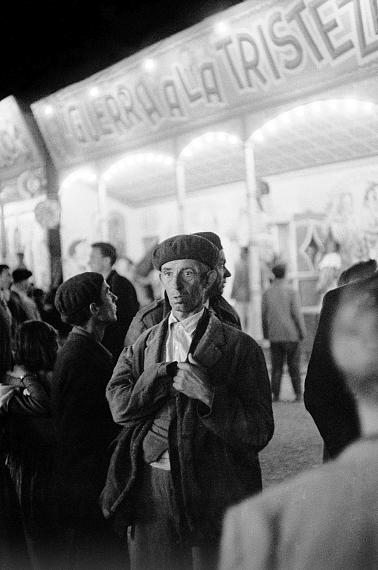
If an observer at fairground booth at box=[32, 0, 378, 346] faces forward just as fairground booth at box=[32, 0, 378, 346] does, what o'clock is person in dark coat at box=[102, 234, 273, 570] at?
The person in dark coat is roughly at 11 o'clock from the fairground booth.

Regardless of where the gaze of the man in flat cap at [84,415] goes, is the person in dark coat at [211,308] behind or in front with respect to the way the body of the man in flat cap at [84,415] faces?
in front

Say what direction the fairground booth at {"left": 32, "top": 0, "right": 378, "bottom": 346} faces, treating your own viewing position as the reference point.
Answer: facing the viewer and to the left of the viewer

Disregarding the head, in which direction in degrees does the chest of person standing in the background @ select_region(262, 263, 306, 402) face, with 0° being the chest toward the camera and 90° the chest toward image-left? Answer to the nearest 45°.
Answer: approximately 180°

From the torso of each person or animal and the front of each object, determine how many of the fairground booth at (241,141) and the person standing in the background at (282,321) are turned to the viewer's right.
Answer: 0

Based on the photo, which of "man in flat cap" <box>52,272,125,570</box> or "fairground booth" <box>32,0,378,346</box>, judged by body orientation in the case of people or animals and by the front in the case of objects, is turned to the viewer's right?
the man in flat cap

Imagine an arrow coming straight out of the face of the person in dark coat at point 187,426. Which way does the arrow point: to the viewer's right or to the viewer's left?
to the viewer's left

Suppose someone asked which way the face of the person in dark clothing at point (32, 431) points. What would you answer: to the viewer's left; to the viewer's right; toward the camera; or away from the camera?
away from the camera

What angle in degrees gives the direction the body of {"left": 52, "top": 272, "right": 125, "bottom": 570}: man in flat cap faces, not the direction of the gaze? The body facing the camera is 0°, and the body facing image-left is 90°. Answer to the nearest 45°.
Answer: approximately 270°

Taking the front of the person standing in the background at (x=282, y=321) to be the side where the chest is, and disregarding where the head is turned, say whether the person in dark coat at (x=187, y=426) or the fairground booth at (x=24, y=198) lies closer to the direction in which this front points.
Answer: the fairground booth

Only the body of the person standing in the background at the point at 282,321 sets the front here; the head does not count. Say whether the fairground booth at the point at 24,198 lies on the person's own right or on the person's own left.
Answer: on the person's own left
